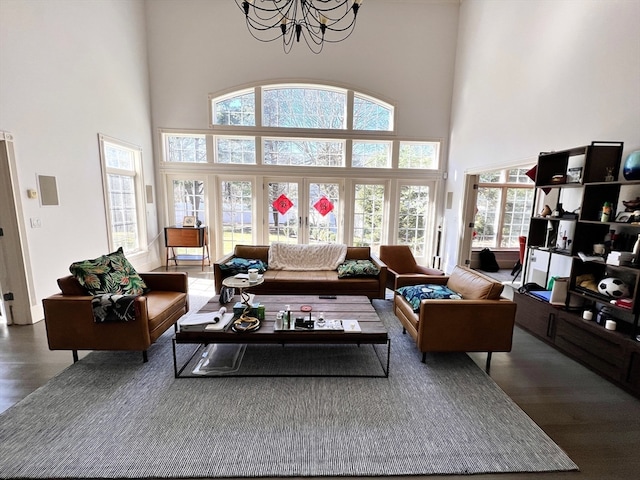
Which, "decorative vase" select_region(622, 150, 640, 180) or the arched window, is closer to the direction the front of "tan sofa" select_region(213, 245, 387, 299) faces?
the decorative vase

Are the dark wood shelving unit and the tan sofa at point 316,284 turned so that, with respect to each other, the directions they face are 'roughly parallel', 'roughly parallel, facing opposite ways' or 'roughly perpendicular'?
roughly perpendicular

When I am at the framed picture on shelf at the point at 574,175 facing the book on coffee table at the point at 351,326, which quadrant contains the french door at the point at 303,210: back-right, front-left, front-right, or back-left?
front-right

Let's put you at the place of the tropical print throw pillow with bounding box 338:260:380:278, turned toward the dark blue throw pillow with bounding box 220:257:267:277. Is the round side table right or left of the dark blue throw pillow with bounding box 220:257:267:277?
left

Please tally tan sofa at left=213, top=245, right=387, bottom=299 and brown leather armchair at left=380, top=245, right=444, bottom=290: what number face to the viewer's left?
0

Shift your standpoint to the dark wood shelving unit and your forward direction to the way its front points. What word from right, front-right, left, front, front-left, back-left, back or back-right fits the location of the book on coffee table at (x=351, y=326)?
front

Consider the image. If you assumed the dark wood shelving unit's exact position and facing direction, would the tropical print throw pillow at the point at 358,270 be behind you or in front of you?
in front

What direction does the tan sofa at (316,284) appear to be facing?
toward the camera

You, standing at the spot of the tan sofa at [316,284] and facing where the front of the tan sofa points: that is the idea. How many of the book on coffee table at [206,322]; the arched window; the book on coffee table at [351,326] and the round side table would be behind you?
1

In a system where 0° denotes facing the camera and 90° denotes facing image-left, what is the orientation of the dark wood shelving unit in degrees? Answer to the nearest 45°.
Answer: approximately 45°

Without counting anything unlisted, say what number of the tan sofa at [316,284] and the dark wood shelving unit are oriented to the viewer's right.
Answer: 0

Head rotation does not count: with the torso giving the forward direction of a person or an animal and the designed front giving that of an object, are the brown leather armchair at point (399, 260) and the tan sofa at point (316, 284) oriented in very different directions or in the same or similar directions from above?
same or similar directions
